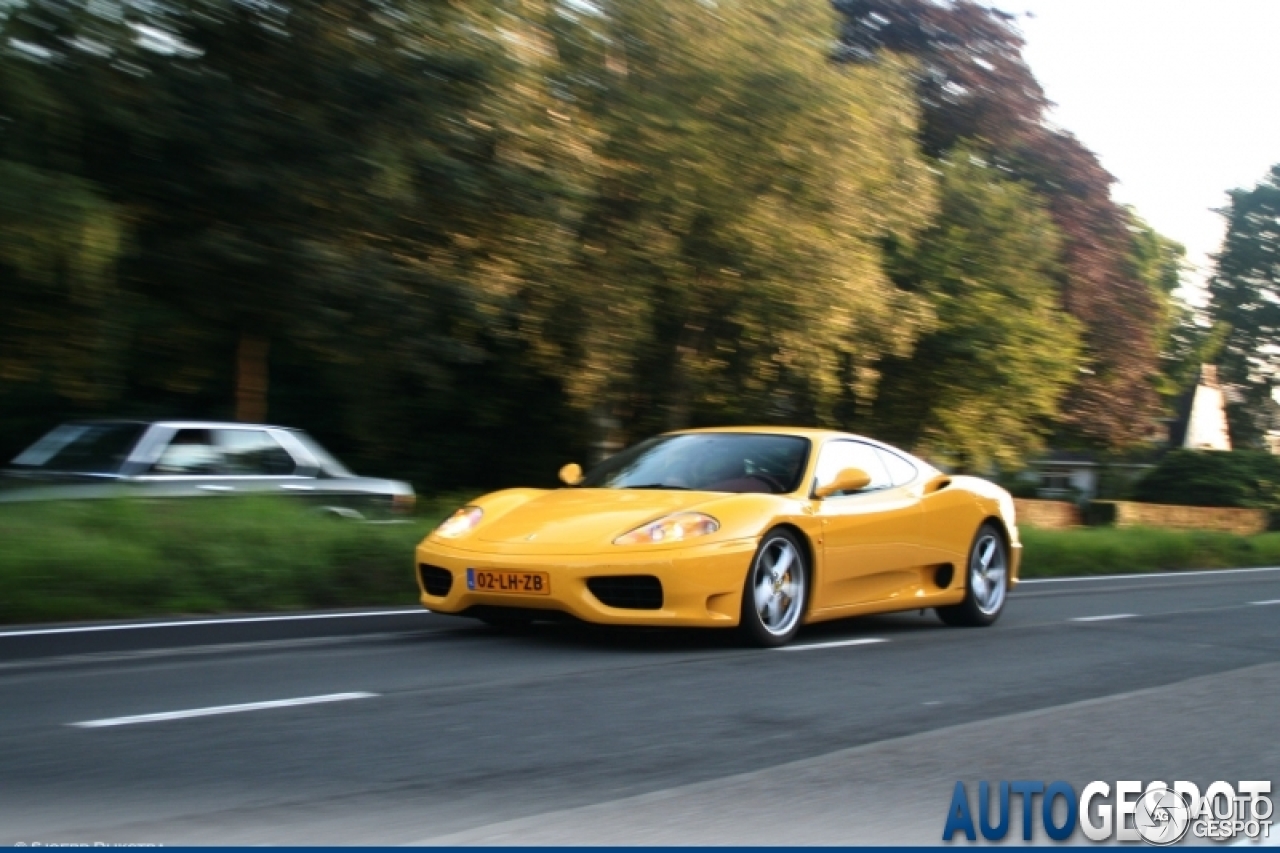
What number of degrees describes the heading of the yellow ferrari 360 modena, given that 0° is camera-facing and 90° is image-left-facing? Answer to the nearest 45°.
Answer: approximately 45°

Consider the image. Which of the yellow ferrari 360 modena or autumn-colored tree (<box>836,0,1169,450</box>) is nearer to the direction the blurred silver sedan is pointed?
the yellow ferrari 360 modena

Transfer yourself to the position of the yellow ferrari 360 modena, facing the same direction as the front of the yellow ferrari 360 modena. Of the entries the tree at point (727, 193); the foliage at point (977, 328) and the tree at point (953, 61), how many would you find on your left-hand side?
0

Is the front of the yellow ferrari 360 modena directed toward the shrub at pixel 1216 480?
no

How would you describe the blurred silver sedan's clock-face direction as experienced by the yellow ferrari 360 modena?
The blurred silver sedan is roughly at 3 o'clock from the yellow ferrari 360 modena.

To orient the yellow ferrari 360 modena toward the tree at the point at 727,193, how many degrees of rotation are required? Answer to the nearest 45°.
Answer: approximately 135° to its right

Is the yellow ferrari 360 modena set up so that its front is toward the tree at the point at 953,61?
no

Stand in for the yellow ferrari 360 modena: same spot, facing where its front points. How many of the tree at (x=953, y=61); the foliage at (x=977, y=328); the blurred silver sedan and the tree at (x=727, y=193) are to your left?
0

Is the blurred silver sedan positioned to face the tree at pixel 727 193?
no
